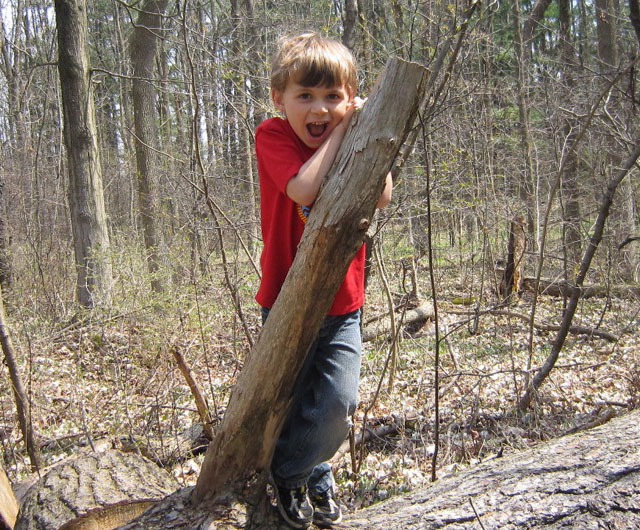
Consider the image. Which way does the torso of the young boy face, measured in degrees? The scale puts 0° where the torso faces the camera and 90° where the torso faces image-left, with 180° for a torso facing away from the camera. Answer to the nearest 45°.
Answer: approximately 315°

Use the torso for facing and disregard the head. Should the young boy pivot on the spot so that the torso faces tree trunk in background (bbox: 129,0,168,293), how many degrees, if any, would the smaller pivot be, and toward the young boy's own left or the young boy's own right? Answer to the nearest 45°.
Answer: approximately 135° to the young boy's own left

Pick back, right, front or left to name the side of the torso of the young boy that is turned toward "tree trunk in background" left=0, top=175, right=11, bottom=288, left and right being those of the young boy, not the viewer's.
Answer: back

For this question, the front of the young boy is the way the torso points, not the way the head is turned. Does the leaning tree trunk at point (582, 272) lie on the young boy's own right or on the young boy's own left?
on the young boy's own left

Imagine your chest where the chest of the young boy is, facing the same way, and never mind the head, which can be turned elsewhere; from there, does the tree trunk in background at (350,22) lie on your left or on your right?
on your left

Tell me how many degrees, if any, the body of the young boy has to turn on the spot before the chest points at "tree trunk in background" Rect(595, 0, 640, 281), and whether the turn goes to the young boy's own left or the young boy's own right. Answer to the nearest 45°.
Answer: approximately 90° to the young boy's own left

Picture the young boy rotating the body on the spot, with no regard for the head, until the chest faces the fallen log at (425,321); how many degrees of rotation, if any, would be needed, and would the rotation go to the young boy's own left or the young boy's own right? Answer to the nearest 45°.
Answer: approximately 135° to the young boy's own left
